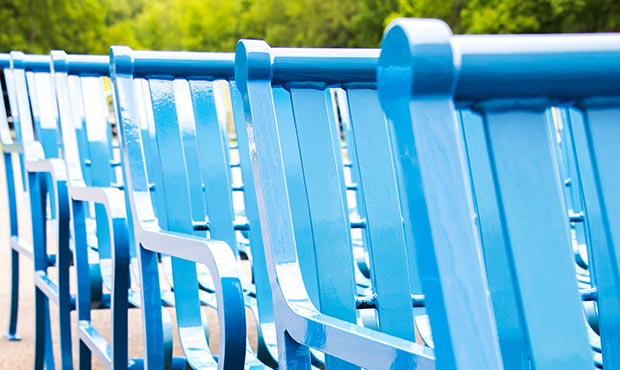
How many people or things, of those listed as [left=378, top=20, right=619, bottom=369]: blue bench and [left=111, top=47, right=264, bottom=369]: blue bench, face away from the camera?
0
